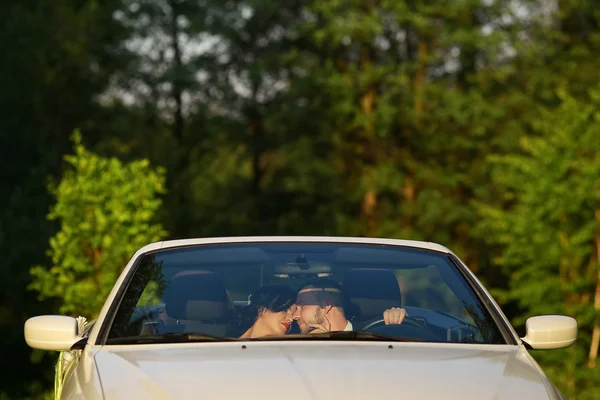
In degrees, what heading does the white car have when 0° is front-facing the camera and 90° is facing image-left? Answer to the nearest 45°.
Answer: approximately 0°

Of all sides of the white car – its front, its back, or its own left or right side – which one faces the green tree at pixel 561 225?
back

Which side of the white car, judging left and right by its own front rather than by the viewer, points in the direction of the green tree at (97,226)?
back
